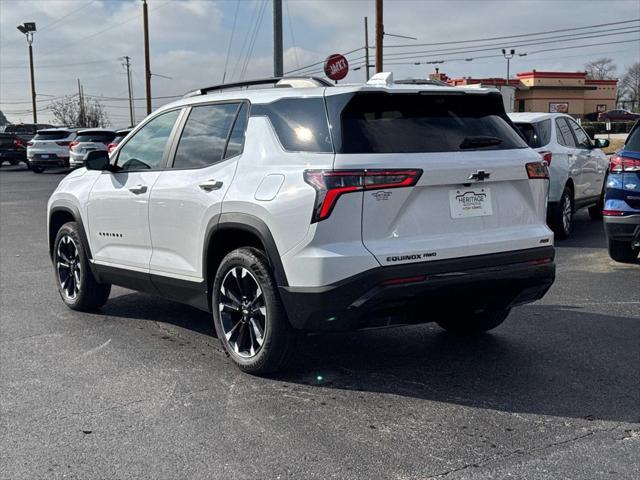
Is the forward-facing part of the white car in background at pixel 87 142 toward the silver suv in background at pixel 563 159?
no

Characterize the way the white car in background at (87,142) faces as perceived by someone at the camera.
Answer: facing away from the viewer and to the right of the viewer

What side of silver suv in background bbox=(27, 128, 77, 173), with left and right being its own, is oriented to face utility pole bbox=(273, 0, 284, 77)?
right

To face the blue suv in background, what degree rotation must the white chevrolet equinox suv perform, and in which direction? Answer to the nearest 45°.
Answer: approximately 90° to its right

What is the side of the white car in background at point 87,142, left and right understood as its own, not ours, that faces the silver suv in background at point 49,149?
left

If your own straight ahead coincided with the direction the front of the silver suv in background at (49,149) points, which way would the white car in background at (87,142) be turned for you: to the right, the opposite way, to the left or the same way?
the same way

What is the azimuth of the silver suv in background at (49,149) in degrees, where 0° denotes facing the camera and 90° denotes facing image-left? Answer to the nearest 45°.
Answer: approximately 225°

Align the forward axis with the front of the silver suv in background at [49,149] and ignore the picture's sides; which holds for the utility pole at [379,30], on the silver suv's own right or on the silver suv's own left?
on the silver suv's own right

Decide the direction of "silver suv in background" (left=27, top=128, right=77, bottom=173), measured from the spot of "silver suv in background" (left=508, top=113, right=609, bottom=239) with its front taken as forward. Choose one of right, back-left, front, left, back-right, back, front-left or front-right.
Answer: left

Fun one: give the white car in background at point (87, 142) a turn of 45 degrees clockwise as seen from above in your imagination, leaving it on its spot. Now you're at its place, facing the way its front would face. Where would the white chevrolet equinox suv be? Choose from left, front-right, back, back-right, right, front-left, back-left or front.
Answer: right

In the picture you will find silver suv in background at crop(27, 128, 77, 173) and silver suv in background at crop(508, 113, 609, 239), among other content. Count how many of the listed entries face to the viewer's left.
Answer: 0

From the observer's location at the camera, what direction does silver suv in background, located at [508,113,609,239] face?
facing away from the viewer and to the right of the viewer

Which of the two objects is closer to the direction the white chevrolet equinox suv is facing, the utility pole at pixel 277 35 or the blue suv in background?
the utility pole

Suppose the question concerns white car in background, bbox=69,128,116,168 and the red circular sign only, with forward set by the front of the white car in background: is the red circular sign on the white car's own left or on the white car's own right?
on the white car's own right

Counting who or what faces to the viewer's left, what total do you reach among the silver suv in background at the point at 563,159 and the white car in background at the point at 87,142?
0

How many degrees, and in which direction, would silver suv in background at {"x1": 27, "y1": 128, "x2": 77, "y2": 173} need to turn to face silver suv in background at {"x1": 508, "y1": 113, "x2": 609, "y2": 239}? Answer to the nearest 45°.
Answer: approximately 135° to its right

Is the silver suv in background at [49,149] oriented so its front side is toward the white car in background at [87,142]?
no

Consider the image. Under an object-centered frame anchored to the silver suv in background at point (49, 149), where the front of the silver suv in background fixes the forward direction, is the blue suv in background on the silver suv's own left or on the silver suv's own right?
on the silver suv's own right

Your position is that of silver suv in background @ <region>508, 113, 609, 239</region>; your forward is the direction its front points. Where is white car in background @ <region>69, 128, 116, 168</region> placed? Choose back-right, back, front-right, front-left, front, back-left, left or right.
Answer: left
